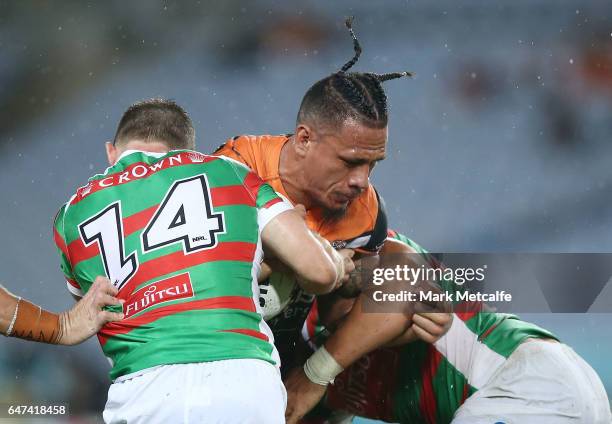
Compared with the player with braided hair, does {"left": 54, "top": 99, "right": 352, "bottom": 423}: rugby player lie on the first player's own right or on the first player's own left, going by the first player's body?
on the first player's own right

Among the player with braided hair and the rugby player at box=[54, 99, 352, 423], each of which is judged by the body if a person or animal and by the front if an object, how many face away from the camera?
1

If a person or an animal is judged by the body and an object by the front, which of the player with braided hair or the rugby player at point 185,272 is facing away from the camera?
the rugby player

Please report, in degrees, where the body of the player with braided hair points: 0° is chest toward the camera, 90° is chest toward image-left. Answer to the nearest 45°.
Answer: approximately 315°

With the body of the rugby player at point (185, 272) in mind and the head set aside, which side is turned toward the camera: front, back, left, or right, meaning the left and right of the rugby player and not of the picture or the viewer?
back

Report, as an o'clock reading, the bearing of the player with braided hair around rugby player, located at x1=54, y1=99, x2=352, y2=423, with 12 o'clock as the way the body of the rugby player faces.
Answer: The player with braided hair is roughly at 1 o'clock from the rugby player.
